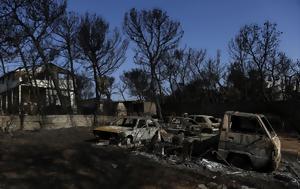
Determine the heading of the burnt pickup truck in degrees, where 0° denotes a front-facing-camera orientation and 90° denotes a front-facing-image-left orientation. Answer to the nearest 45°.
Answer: approximately 315°

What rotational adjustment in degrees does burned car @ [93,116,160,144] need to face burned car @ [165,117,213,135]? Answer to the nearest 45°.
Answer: approximately 180°

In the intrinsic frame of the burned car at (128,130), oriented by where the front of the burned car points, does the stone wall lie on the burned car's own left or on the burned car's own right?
on the burned car's own right

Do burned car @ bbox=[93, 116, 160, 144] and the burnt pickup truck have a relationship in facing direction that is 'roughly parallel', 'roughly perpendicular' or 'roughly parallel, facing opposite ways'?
roughly perpendicular

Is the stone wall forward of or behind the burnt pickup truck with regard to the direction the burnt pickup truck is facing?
behind

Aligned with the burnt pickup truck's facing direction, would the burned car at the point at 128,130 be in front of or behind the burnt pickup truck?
behind

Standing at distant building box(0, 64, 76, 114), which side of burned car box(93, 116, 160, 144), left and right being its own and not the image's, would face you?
right

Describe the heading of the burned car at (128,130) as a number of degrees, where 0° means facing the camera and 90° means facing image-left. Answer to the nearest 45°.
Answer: approximately 45°
